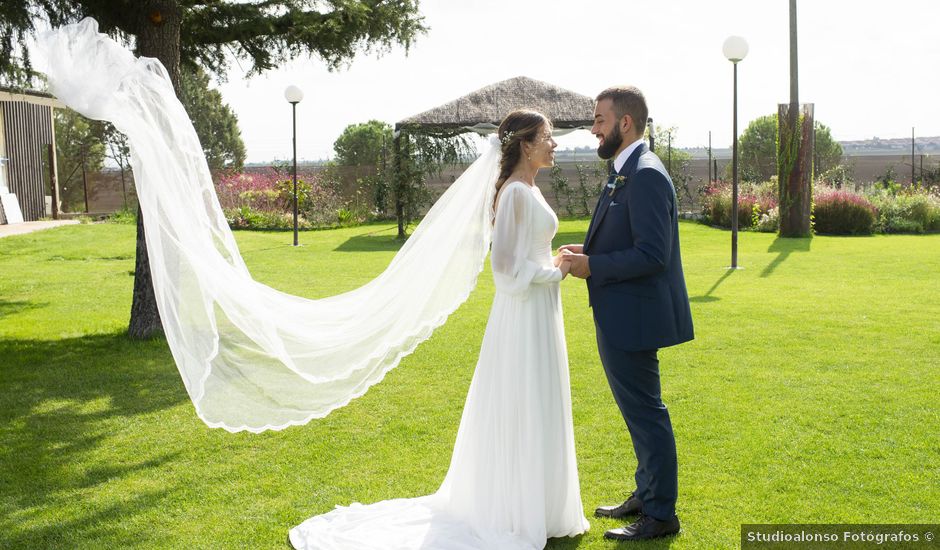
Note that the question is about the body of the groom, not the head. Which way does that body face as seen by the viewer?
to the viewer's left

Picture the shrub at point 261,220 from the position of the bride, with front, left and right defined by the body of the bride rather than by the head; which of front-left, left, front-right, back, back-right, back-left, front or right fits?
left

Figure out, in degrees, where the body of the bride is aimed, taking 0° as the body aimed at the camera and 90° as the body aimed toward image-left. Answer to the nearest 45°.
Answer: approximately 270°

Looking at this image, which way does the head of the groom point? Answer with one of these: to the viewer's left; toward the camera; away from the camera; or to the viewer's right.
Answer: to the viewer's left

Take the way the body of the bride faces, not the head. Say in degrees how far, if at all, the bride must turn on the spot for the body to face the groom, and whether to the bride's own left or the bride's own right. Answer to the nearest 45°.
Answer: approximately 45° to the bride's own right

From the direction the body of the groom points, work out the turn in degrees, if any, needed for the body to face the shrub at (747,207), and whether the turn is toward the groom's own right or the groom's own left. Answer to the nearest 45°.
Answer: approximately 90° to the groom's own right

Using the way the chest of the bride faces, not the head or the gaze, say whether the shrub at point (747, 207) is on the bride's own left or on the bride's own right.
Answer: on the bride's own left

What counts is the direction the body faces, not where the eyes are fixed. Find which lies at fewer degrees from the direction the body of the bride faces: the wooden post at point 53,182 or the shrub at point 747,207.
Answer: the shrub

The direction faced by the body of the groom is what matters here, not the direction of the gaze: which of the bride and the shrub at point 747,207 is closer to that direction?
the bride

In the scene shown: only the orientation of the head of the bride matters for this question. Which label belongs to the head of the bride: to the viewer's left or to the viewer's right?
to the viewer's right

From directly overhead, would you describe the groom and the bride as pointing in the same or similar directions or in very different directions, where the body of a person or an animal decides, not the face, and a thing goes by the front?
very different directions

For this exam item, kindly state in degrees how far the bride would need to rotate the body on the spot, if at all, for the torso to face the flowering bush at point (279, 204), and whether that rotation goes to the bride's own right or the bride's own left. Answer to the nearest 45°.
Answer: approximately 90° to the bride's own left

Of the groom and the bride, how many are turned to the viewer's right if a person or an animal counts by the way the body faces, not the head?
1

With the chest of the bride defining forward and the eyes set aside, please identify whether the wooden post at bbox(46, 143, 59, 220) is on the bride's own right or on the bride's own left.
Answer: on the bride's own left

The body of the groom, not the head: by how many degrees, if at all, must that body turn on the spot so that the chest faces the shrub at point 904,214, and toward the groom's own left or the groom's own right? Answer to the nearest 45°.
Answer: approximately 90° to the groom's own right
